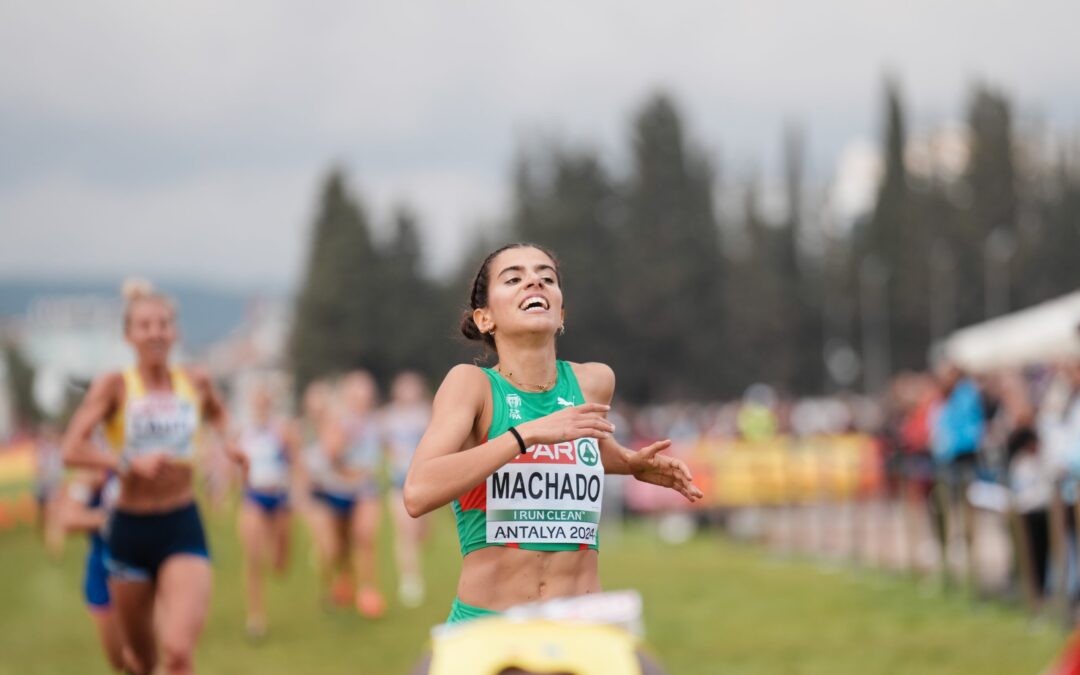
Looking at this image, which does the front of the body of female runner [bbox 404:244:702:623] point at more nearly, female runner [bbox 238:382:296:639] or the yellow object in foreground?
the yellow object in foreground

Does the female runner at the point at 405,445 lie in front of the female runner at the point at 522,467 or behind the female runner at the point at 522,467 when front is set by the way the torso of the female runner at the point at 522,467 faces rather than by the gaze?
behind

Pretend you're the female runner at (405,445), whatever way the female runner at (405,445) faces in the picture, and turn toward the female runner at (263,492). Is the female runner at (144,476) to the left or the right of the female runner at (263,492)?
left

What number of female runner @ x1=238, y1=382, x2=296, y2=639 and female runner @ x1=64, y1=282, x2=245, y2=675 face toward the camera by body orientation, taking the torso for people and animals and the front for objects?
2

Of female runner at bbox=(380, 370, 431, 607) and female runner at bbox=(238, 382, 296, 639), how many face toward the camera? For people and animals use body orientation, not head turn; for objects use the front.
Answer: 2

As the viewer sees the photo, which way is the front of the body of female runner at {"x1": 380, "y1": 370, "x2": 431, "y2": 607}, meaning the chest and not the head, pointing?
toward the camera

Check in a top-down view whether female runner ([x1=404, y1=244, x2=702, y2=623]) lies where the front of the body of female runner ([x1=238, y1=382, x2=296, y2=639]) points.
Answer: yes

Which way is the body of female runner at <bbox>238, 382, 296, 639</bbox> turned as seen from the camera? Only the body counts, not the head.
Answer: toward the camera

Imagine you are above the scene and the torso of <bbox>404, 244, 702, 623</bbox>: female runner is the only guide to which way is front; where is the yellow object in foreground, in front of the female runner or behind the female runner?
in front

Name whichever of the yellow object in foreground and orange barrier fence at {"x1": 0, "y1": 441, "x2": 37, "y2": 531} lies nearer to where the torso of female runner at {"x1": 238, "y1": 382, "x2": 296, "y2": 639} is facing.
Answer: the yellow object in foreground
